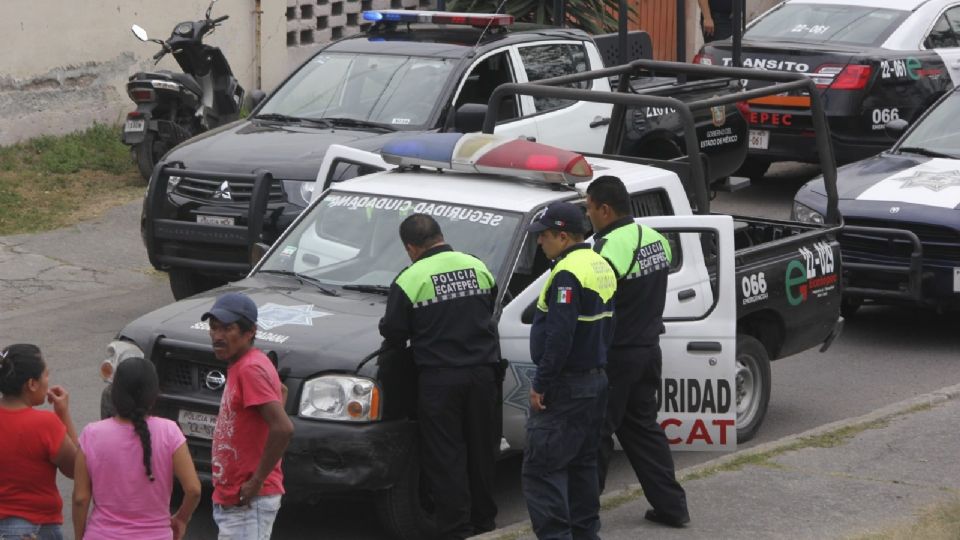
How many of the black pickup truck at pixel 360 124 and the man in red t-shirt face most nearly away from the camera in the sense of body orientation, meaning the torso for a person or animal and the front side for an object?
0

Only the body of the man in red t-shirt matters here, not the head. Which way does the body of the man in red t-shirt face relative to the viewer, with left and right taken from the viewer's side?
facing the viewer and to the left of the viewer

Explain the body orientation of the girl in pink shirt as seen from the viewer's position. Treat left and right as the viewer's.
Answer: facing away from the viewer

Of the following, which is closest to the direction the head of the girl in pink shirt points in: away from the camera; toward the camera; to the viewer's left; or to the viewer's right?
away from the camera

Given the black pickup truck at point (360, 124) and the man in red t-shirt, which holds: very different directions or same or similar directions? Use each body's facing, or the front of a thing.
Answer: same or similar directions

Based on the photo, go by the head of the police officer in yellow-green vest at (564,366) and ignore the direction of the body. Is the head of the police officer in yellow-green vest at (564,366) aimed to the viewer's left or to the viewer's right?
to the viewer's left

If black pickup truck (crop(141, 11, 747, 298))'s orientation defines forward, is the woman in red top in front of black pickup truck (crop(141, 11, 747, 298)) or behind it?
in front

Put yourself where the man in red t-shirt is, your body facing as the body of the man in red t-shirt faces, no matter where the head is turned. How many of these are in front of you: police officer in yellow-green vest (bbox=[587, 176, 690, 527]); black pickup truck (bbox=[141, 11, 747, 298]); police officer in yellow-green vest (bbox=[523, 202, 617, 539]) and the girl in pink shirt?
1

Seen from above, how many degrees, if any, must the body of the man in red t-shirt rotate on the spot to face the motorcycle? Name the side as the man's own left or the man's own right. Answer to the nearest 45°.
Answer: approximately 135° to the man's own right

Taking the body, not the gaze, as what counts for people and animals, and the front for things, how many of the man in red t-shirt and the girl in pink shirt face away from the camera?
1

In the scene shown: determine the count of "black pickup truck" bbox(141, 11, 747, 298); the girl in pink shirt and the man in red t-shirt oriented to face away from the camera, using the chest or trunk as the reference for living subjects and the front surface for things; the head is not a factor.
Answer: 1

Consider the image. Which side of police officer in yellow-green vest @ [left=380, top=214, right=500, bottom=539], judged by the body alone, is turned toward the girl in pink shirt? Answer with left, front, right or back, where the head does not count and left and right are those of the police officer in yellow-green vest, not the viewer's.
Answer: left

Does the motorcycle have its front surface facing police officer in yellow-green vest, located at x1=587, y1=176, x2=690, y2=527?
no

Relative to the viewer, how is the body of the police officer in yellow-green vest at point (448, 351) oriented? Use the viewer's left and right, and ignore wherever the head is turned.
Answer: facing away from the viewer and to the left of the viewer

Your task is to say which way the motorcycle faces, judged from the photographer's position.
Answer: facing away from the viewer and to the right of the viewer

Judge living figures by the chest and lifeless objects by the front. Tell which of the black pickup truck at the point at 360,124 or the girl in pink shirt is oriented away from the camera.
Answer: the girl in pink shirt

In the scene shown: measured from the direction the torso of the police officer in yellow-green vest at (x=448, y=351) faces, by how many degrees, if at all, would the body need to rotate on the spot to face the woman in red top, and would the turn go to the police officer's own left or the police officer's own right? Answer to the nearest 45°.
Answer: approximately 90° to the police officer's own left
